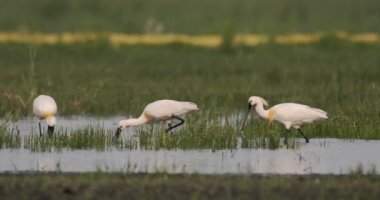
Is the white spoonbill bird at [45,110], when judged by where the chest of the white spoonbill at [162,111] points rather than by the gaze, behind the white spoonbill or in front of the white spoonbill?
in front

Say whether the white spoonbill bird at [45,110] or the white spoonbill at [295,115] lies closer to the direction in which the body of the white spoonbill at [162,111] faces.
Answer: the white spoonbill bird

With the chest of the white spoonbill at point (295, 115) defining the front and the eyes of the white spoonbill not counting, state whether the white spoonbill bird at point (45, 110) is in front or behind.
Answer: in front

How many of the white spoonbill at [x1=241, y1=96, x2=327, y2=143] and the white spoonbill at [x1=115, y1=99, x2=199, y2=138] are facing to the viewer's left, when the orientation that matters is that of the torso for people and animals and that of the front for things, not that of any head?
2

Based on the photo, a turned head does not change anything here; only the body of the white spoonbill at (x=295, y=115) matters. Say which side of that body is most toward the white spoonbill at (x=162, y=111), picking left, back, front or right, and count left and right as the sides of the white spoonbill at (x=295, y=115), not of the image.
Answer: front

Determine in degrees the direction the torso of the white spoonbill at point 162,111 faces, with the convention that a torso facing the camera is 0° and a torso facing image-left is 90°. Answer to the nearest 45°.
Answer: approximately 90°

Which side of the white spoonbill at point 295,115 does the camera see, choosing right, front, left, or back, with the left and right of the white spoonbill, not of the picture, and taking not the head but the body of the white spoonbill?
left

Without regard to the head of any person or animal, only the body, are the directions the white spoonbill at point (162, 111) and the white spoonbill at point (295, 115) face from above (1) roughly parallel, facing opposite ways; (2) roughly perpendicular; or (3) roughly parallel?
roughly parallel
